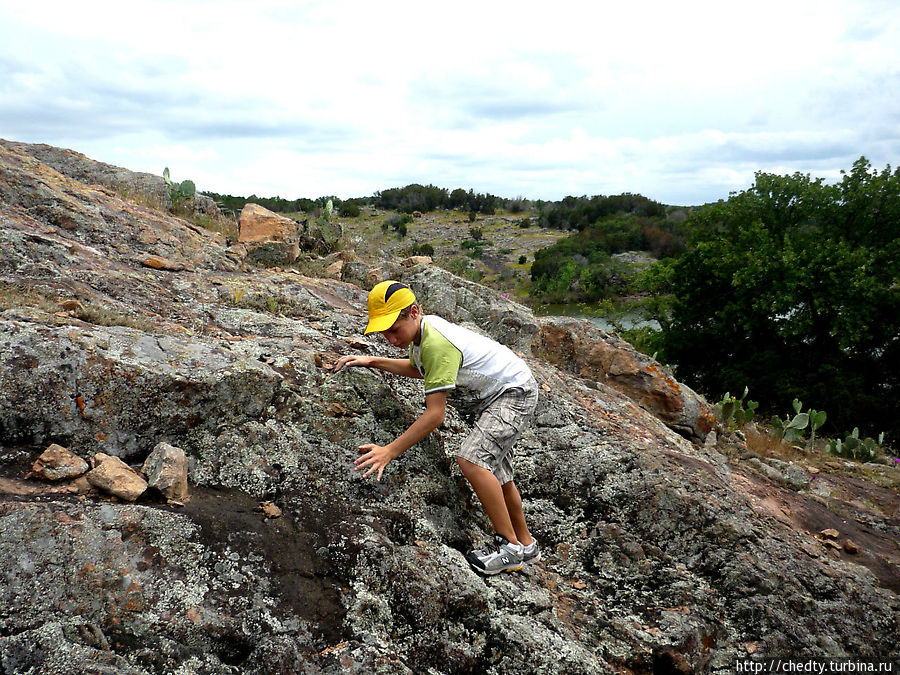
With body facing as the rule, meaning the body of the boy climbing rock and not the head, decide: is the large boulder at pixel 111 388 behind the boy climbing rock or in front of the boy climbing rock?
in front

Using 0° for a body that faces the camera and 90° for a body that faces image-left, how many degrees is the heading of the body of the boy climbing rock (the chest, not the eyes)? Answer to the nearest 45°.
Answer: approximately 90°

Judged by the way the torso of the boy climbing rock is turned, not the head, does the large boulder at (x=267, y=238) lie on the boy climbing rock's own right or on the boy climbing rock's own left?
on the boy climbing rock's own right

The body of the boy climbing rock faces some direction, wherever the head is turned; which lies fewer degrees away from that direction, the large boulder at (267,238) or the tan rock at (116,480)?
the tan rock

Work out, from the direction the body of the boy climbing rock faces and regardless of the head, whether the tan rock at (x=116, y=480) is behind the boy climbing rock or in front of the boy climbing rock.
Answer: in front

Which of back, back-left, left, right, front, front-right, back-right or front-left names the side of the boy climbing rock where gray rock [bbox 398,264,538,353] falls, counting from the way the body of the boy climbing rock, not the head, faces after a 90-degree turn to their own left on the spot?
back

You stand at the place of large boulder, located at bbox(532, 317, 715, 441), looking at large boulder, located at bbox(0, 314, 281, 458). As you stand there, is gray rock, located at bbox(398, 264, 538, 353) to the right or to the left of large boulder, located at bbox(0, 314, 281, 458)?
right

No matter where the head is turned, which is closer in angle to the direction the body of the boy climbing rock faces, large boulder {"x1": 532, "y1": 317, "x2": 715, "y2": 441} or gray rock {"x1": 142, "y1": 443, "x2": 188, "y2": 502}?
the gray rock
